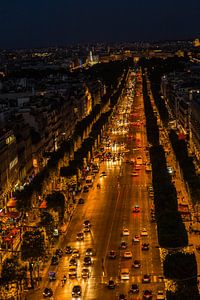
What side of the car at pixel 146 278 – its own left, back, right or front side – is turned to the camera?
back

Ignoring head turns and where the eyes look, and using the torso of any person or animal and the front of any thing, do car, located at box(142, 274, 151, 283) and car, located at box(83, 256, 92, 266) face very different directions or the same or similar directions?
very different directions

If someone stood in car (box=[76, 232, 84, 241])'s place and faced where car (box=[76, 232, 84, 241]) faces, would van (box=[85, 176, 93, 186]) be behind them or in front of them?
behind

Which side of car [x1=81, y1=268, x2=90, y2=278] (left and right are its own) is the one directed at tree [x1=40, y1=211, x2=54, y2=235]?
back

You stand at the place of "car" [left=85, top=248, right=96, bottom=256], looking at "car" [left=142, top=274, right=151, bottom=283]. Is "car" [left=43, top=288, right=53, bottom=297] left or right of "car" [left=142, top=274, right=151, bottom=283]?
right

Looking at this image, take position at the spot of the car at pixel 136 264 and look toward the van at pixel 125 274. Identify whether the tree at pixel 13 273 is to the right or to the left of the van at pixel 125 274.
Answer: right

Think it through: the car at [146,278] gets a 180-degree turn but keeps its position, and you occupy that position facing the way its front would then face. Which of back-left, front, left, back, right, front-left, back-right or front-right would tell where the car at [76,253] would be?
back-right

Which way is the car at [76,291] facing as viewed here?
toward the camera

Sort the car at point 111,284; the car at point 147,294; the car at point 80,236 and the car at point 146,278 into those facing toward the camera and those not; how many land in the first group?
1

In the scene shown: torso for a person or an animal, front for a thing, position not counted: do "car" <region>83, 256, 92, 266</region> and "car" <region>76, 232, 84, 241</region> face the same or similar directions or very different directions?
same or similar directions

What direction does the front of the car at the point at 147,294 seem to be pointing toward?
away from the camera

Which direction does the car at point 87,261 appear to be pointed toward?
toward the camera

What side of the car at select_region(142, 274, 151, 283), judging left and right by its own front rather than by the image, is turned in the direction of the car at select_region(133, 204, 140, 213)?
front

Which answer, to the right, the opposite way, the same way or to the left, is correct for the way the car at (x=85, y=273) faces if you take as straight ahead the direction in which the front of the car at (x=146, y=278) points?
the opposite way

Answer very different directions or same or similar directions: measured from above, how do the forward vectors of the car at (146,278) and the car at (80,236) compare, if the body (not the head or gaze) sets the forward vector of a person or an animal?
very different directions

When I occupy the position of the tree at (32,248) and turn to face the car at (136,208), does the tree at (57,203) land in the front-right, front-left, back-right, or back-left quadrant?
front-left

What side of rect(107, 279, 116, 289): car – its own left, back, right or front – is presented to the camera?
back

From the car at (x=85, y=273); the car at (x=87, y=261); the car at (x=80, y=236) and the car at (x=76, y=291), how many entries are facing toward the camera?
4
